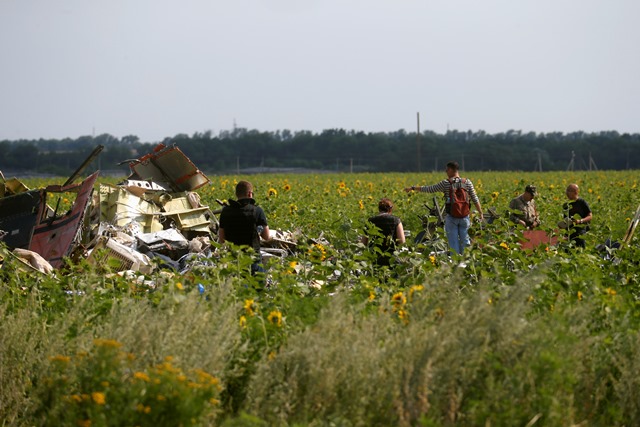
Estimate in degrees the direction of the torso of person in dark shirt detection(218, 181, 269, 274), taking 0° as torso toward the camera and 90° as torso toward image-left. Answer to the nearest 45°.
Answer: approximately 180°

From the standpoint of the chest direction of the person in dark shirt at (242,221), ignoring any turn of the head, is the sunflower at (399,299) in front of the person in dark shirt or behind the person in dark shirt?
behind

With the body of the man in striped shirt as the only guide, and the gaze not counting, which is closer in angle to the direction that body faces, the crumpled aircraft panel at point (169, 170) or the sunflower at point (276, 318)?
the crumpled aircraft panel

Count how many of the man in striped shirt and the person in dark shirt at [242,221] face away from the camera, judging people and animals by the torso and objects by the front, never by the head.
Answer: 2

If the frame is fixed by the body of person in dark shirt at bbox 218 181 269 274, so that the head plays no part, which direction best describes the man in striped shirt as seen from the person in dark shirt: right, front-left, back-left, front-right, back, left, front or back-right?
front-right

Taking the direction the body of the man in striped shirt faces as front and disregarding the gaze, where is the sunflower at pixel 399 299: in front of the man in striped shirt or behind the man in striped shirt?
behind

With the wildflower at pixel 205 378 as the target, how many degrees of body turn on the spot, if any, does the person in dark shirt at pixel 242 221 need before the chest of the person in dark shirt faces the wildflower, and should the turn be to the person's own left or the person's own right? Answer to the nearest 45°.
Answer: approximately 180°

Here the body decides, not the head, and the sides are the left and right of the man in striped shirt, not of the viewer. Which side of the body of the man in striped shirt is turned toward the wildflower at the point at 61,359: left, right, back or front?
back

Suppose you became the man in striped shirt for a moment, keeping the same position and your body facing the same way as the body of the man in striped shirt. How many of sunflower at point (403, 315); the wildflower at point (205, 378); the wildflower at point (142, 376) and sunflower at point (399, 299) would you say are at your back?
4

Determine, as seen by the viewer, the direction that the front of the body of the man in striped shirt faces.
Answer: away from the camera

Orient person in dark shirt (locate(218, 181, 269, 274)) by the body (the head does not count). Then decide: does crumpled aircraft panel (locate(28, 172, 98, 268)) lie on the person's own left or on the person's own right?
on the person's own left

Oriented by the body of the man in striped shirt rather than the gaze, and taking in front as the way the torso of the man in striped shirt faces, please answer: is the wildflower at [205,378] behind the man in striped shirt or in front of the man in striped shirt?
behind

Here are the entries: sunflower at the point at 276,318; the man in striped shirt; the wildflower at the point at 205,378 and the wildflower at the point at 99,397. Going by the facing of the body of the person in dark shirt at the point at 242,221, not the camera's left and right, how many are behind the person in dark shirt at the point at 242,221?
3

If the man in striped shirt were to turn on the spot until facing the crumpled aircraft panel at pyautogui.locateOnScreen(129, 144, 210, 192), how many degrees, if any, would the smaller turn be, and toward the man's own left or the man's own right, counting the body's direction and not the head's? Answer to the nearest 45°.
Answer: approximately 90° to the man's own left

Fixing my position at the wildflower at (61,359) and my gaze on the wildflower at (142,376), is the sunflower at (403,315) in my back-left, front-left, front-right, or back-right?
front-left

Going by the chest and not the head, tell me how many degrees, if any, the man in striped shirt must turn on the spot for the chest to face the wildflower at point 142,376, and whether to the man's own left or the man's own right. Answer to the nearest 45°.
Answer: approximately 180°
